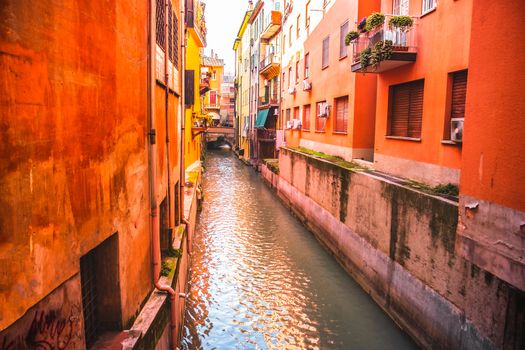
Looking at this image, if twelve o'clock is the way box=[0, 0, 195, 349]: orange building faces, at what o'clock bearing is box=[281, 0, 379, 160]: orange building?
box=[281, 0, 379, 160]: orange building is roughly at 9 o'clock from box=[0, 0, 195, 349]: orange building.

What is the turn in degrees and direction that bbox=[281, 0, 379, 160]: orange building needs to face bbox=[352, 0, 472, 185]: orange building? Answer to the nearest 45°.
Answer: approximately 45° to its left

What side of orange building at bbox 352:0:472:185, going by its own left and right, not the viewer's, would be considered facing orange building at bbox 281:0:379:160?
right

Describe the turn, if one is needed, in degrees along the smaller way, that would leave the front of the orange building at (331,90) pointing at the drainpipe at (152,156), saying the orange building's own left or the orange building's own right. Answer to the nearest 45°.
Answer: approximately 45° to the orange building's own left

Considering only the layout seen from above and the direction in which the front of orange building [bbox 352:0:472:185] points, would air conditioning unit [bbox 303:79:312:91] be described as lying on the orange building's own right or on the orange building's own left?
on the orange building's own right

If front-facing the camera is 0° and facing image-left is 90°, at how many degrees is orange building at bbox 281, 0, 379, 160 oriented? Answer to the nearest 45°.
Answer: approximately 45°

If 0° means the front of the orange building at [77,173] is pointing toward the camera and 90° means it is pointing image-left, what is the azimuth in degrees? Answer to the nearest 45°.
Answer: approximately 315°

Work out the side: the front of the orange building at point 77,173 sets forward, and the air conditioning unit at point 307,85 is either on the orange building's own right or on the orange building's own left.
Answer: on the orange building's own left

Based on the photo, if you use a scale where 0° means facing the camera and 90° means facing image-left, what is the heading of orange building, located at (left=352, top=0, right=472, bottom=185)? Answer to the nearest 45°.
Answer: approximately 45°
